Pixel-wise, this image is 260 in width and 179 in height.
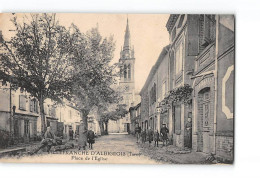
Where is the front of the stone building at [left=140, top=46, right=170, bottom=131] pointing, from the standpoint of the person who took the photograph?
facing to the left of the viewer

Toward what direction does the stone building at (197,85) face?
to the viewer's left
